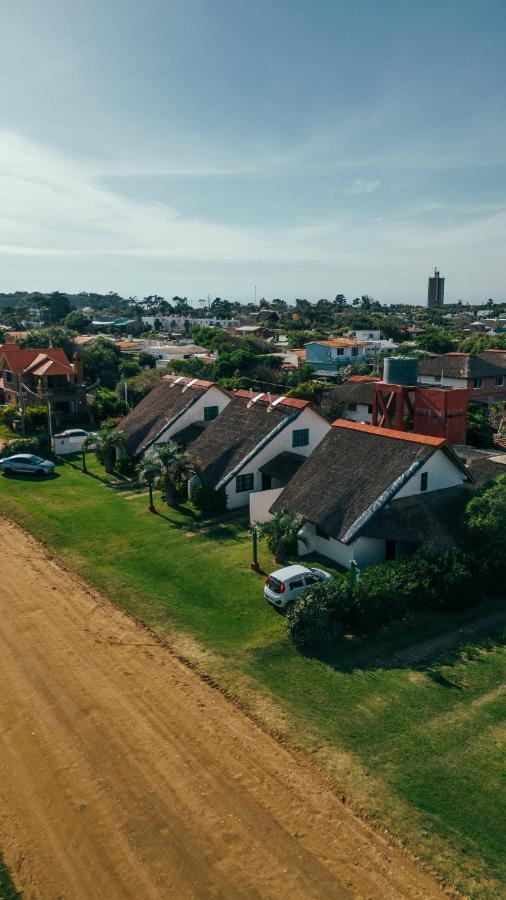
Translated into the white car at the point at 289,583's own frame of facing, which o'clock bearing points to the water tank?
The water tank is roughly at 11 o'clock from the white car.

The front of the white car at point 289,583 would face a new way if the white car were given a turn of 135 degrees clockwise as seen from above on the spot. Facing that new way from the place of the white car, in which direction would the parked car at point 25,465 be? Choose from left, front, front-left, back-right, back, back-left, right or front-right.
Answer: back-right

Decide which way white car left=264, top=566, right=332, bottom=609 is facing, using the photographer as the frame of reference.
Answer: facing away from the viewer and to the right of the viewer

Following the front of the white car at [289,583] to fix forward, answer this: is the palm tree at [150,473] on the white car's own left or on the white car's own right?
on the white car's own left

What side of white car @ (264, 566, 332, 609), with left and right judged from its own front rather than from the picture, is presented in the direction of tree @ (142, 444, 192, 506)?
left

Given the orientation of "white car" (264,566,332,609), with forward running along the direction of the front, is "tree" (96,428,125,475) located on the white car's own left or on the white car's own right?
on the white car's own left

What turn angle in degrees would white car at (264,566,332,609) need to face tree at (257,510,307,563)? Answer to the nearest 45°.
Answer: approximately 45° to its left
